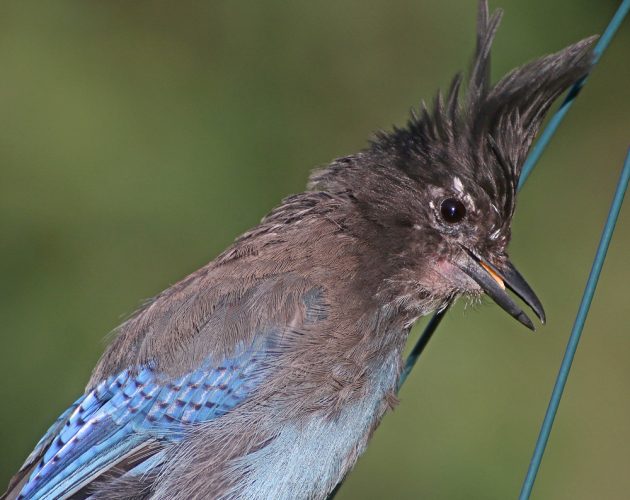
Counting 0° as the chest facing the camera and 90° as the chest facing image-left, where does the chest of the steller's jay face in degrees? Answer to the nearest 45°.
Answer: approximately 270°
